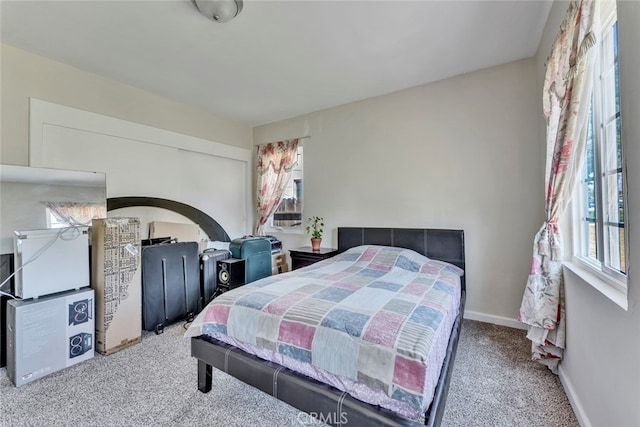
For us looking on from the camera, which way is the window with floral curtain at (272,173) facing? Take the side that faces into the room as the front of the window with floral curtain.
facing the viewer and to the left of the viewer

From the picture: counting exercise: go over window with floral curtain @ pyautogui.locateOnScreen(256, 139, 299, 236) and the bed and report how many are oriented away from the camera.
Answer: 0

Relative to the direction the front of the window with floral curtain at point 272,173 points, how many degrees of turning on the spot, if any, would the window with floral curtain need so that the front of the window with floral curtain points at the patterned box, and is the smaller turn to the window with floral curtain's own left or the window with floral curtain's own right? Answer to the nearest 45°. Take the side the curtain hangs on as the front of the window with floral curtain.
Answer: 0° — it already faces it

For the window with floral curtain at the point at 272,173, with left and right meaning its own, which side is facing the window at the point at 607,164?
left

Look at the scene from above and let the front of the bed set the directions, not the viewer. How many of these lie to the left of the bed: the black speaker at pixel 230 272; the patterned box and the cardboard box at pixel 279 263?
0

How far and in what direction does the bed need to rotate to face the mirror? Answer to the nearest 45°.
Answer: approximately 45° to its right

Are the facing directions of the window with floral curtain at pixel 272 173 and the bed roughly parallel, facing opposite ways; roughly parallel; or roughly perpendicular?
roughly parallel

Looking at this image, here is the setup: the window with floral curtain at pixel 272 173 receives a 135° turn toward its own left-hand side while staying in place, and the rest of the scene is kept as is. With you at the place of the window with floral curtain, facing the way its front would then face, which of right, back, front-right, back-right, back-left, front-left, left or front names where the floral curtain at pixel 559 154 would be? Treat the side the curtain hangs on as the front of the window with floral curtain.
front-right

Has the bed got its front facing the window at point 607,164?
no

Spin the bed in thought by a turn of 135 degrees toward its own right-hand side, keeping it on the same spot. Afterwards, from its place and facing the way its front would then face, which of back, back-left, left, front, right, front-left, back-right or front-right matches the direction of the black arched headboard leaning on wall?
front-left

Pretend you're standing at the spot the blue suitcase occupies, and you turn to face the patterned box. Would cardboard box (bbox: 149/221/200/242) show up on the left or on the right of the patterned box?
right

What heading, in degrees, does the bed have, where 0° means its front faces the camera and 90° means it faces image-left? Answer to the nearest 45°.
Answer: approximately 45°

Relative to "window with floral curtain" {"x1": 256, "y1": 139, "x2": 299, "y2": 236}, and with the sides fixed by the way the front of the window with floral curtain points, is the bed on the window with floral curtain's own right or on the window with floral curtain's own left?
on the window with floral curtain's own left

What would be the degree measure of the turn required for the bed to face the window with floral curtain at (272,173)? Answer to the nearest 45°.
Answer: approximately 135° to its right
